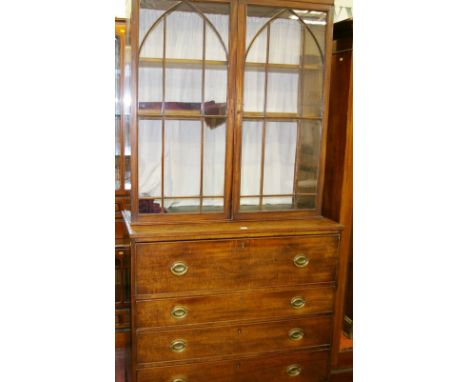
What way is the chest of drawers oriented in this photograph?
toward the camera

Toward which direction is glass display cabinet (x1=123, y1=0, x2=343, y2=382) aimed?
toward the camera
